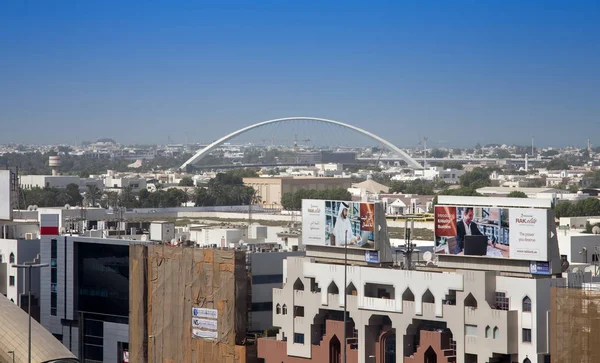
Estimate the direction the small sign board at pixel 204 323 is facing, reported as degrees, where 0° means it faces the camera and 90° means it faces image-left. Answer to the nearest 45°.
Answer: approximately 0°

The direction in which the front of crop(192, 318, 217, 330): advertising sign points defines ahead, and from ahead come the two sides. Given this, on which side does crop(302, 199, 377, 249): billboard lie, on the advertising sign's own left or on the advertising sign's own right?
on the advertising sign's own left

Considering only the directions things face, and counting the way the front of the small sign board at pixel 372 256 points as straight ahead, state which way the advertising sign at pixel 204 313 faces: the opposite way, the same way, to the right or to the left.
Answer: the same way

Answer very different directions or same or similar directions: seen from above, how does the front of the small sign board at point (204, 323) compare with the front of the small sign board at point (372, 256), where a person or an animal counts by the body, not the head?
same or similar directions

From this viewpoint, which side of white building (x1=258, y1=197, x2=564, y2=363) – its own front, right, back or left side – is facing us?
front

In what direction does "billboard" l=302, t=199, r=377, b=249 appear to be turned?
toward the camera

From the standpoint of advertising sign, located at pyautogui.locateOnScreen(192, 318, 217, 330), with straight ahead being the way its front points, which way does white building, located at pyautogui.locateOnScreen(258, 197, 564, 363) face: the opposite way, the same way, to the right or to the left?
the same way

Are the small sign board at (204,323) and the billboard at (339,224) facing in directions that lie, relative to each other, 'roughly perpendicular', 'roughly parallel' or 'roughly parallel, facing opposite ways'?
roughly parallel

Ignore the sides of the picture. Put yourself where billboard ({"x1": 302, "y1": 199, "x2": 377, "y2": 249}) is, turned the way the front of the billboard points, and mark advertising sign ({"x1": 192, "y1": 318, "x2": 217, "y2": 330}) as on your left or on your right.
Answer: on your right

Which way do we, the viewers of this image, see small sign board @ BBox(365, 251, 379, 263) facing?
facing the viewer

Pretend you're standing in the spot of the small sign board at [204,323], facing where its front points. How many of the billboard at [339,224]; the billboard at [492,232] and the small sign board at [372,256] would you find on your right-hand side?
0

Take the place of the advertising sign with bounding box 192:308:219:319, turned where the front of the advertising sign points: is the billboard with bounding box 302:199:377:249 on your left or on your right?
on your left
